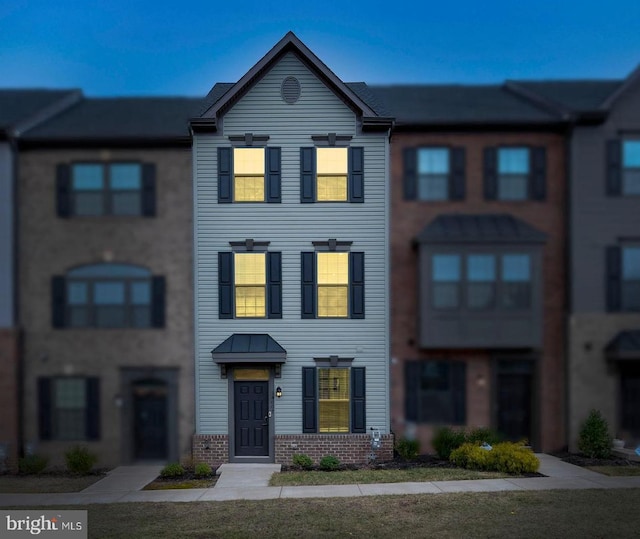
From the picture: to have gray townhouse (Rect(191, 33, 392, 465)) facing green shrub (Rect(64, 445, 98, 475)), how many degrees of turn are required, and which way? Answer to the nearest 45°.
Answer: approximately 45° to its right

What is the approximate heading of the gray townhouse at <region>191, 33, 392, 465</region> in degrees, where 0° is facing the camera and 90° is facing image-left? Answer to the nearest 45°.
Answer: approximately 0°

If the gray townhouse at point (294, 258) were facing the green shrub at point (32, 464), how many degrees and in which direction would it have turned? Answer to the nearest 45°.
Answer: approximately 45° to its right

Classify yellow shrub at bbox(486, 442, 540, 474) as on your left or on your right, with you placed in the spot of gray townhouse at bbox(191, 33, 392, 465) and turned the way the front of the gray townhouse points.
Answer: on your left
